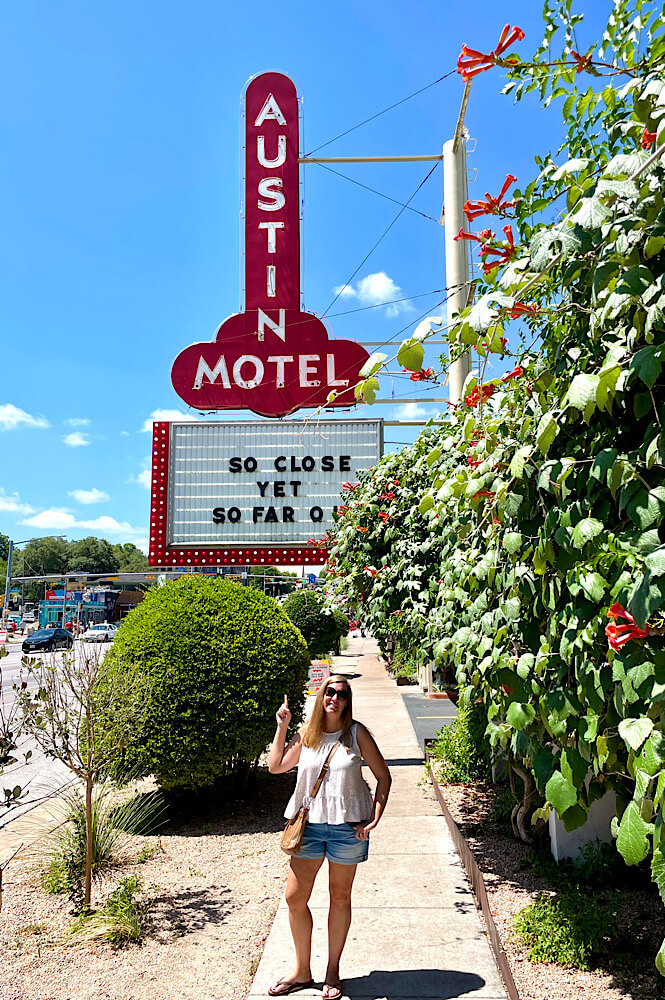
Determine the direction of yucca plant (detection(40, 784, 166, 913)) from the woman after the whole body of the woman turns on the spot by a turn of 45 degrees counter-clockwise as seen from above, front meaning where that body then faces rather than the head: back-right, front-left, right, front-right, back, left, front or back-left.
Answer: back

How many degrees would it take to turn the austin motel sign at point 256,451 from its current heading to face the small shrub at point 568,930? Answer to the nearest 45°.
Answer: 0° — it already faces it

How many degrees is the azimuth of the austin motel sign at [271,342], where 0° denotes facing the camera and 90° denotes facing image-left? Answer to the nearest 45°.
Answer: approximately 0°

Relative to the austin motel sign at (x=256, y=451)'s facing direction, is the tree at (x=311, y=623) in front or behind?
behind

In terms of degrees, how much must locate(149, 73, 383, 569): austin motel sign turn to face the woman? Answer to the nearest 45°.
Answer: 0° — it already faces them

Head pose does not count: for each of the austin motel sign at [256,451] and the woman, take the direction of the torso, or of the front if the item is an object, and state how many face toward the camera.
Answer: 2

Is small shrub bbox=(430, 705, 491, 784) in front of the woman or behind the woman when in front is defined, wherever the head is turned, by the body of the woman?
behind

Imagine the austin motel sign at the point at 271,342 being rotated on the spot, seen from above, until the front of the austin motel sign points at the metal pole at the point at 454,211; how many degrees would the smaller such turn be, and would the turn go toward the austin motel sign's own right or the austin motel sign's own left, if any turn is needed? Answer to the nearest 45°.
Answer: approximately 45° to the austin motel sign's own left

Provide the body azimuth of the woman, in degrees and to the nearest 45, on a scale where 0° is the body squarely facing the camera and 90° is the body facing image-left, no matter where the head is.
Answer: approximately 0°

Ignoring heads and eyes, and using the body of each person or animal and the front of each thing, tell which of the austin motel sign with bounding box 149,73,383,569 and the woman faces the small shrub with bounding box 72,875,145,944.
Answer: the austin motel sign

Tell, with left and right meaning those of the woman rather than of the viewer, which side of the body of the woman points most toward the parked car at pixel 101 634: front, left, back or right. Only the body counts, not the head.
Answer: back

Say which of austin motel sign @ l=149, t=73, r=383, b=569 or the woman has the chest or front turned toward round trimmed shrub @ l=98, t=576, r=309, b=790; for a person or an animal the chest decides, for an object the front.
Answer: the austin motel sign
